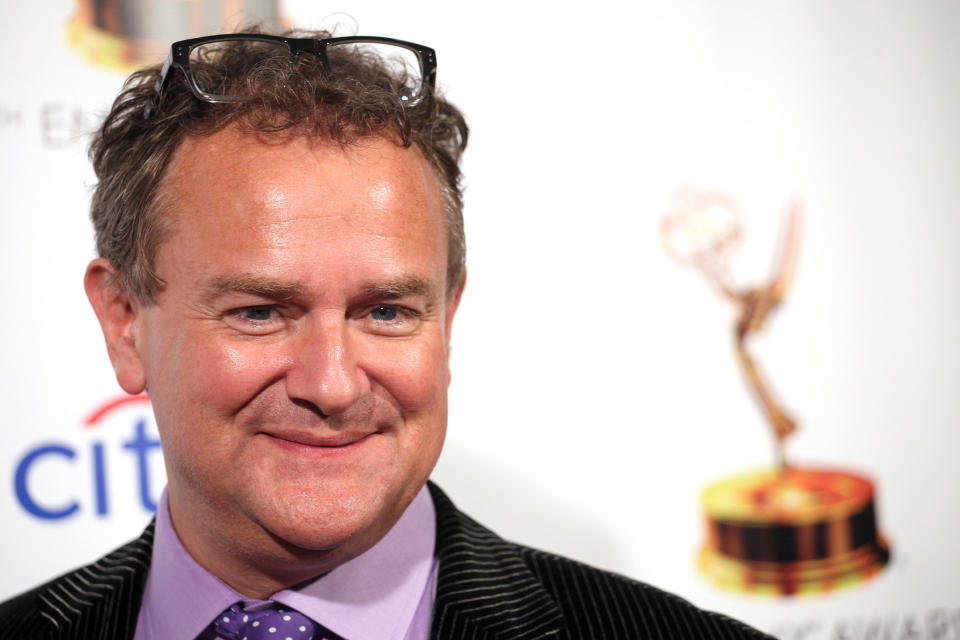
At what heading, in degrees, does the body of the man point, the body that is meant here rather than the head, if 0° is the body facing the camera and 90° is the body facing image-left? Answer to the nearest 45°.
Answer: approximately 0°
